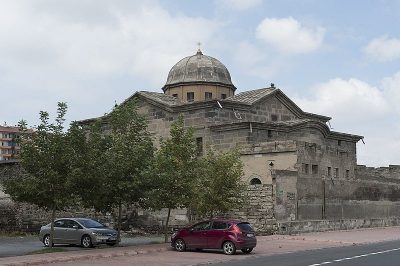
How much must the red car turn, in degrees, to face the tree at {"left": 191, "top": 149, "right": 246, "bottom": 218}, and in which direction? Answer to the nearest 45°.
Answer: approximately 45° to its right

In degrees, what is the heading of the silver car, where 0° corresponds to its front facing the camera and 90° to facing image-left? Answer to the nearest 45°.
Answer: approximately 315°

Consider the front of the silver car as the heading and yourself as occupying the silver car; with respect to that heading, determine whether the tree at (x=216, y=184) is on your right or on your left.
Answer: on your left

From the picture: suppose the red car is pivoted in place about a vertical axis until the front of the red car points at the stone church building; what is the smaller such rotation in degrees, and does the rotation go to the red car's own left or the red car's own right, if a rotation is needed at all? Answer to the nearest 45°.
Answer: approximately 45° to the red car's own right

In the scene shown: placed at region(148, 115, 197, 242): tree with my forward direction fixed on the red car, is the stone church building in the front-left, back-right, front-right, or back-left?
back-left

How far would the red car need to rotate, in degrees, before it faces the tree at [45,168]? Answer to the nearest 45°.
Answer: approximately 45° to its left

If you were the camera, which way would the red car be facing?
facing away from the viewer and to the left of the viewer

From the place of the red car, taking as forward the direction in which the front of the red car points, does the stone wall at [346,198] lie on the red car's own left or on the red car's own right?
on the red car's own right

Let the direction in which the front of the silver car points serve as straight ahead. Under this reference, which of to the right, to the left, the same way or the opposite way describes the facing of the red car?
the opposite way
